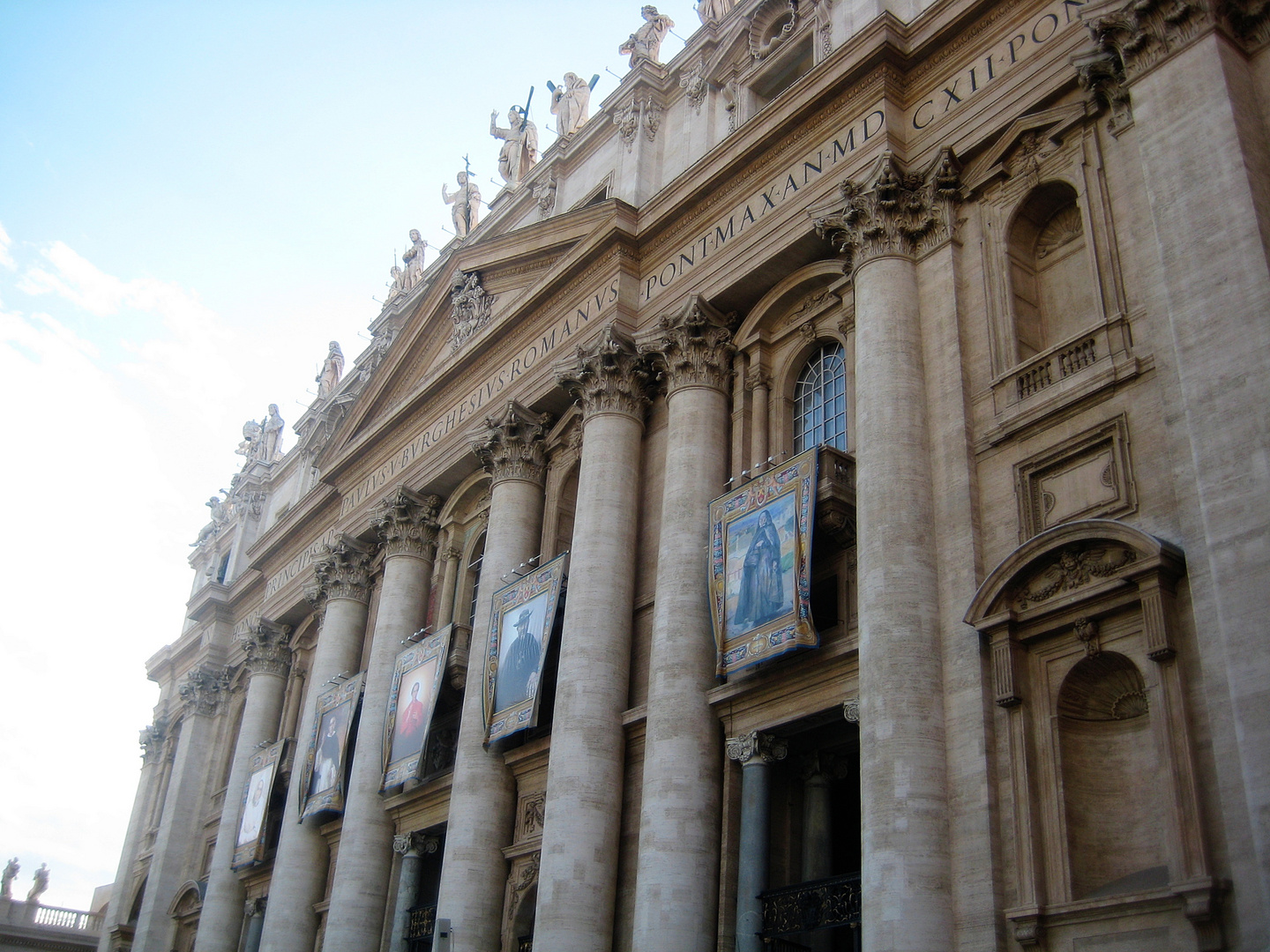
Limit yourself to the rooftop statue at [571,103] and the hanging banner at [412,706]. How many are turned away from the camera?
0

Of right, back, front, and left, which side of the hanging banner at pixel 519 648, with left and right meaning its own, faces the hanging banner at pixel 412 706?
right

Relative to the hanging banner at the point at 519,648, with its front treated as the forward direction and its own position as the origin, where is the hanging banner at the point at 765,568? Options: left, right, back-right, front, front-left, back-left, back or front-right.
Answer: left

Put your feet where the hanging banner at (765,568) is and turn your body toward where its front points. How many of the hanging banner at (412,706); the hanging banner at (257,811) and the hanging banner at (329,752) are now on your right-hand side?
3

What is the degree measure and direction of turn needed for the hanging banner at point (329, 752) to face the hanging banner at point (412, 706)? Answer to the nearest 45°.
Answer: approximately 45° to its left

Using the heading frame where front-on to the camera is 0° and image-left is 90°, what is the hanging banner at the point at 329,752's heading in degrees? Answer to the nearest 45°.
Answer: approximately 45°

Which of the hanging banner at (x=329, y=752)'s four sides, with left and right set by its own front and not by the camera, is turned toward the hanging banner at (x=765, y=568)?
left

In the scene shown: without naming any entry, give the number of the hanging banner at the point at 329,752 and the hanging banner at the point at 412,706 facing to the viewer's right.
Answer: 0

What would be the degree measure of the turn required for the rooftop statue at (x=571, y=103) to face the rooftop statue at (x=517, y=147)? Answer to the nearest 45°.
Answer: approximately 90° to its right
